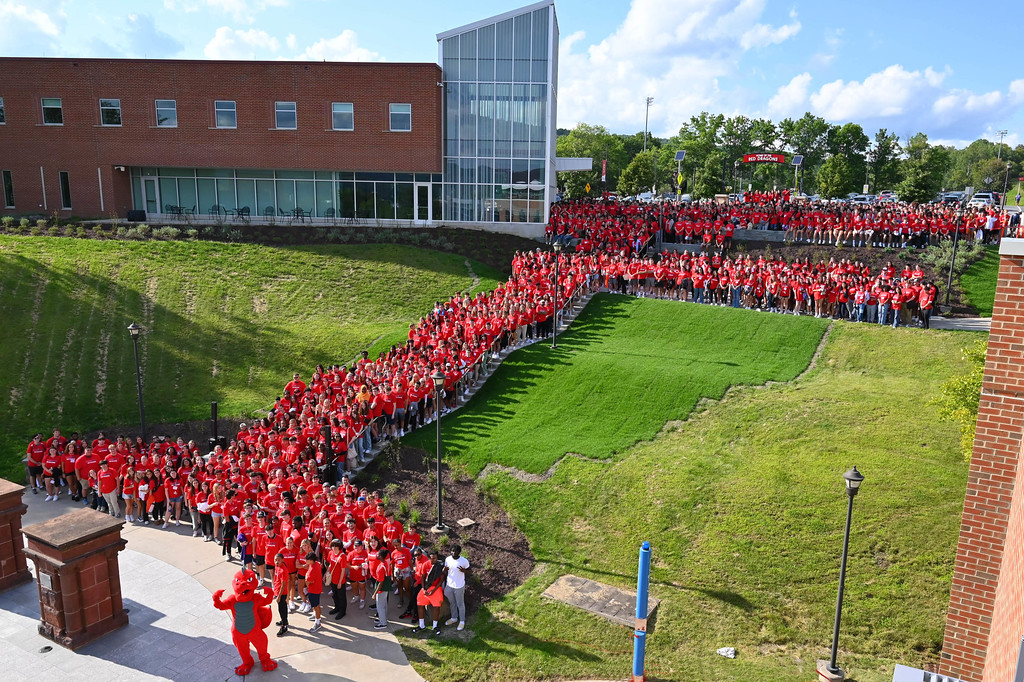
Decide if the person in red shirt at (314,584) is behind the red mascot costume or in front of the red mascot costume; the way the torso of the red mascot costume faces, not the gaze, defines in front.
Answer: behind

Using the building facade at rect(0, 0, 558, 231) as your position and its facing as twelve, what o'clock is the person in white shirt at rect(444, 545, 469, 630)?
The person in white shirt is roughly at 12 o'clock from the building facade.

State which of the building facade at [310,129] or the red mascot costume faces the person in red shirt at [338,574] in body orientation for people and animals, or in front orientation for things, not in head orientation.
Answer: the building facade

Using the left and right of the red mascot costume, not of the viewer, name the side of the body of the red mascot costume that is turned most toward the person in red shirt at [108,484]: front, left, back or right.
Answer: back

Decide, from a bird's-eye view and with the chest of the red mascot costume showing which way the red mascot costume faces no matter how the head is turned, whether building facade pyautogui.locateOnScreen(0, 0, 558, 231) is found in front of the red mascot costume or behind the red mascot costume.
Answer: behind

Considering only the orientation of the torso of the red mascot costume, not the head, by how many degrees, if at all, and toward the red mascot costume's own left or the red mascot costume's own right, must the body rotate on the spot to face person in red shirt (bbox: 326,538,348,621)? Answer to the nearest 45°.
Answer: approximately 135° to the red mascot costume's own left

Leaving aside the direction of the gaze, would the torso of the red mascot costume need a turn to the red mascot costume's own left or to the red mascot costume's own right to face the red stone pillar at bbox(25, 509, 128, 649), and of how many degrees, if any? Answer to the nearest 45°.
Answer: approximately 135° to the red mascot costume's own right

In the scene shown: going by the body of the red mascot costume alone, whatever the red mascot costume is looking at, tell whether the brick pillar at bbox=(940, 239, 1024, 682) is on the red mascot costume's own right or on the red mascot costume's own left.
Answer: on the red mascot costume's own left

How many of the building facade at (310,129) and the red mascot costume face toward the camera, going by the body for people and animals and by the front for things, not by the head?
2

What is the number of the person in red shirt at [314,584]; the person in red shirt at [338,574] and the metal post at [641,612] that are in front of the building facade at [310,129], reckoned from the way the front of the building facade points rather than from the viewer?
3
